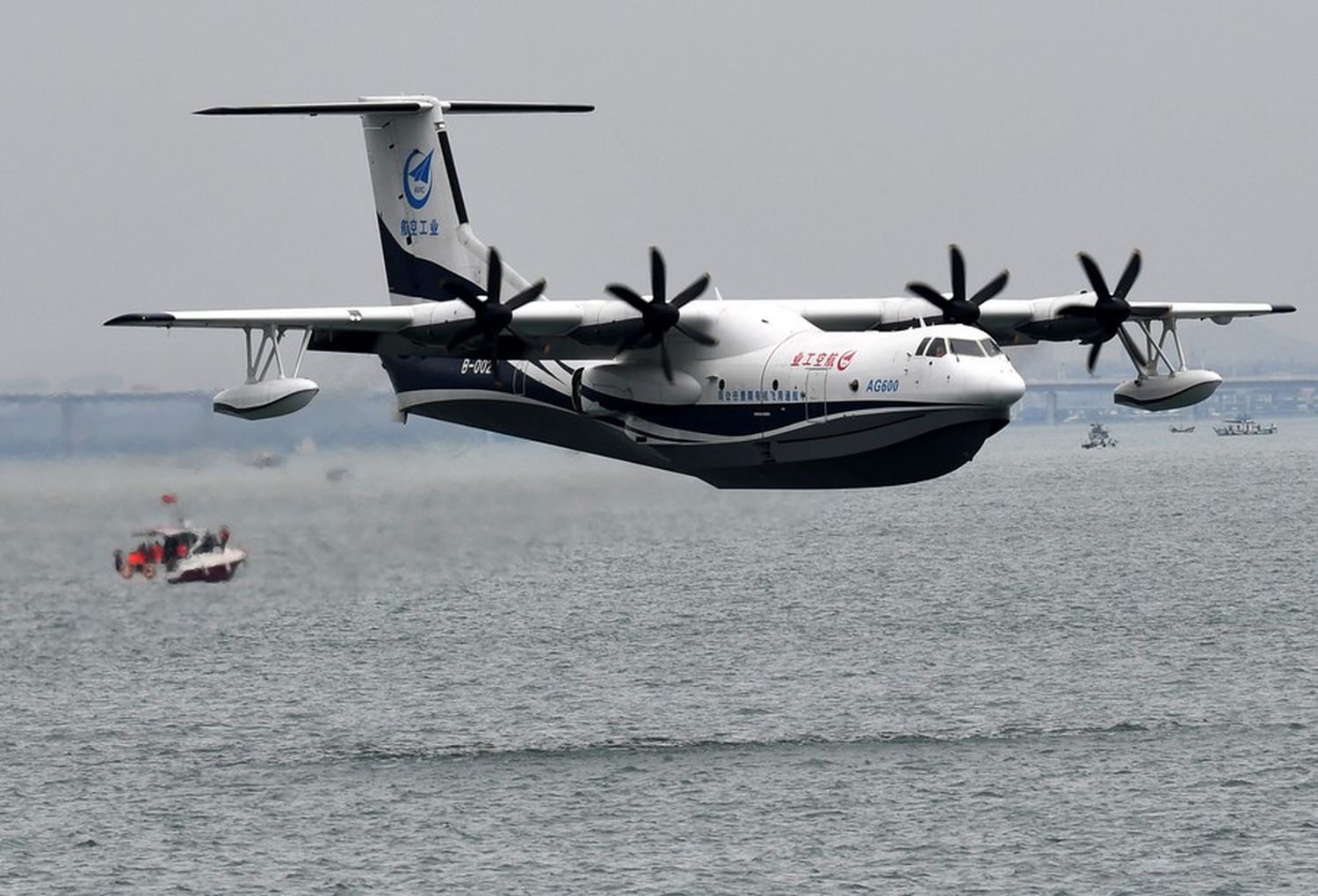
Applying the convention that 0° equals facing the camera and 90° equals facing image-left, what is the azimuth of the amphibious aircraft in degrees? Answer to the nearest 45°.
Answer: approximately 315°
